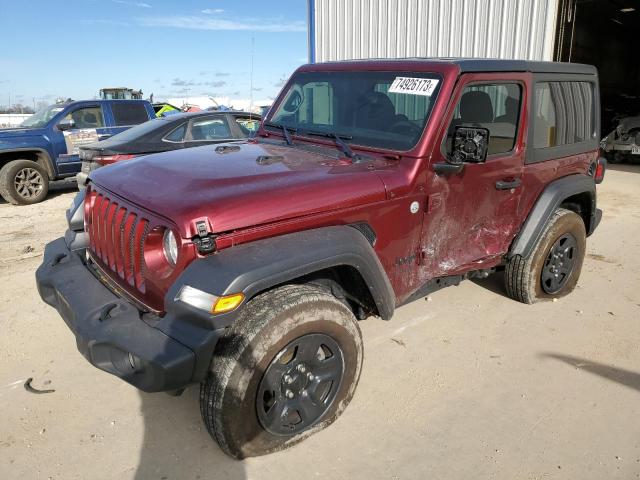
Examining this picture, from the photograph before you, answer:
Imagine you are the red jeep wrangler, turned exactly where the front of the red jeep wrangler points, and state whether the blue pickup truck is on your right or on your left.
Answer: on your right

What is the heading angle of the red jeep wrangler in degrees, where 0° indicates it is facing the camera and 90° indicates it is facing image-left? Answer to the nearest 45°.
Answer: approximately 45°

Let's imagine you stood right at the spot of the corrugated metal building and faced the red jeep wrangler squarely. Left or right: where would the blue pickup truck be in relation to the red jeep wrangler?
right

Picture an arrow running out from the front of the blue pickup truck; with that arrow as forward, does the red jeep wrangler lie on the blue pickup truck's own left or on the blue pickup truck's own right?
on the blue pickup truck's own left

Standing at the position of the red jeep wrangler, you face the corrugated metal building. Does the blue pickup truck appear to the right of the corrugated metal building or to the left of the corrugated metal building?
left

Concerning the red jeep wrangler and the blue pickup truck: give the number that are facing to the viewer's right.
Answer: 0

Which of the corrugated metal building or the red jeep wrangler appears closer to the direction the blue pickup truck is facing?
the red jeep wrangler

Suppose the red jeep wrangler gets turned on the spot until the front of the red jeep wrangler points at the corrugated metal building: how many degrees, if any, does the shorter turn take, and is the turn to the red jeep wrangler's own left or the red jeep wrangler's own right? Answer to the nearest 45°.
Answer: approximately 135° to the red jeep wrangler's own right
